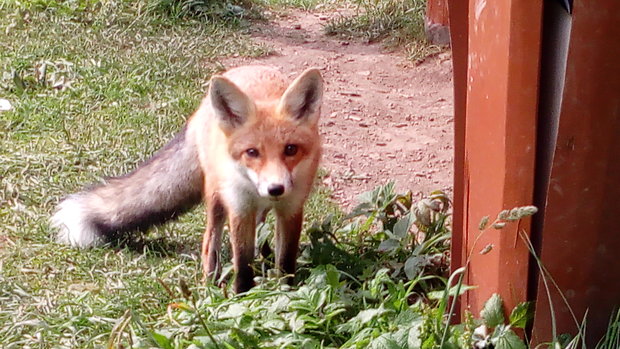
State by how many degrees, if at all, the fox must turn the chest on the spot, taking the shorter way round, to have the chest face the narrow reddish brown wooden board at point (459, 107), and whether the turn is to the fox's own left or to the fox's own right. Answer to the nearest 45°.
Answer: approximately 45° to the fox's own left

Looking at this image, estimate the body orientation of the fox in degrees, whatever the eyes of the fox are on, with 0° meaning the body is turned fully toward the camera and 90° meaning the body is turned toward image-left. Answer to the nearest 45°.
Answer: approximately 0°
